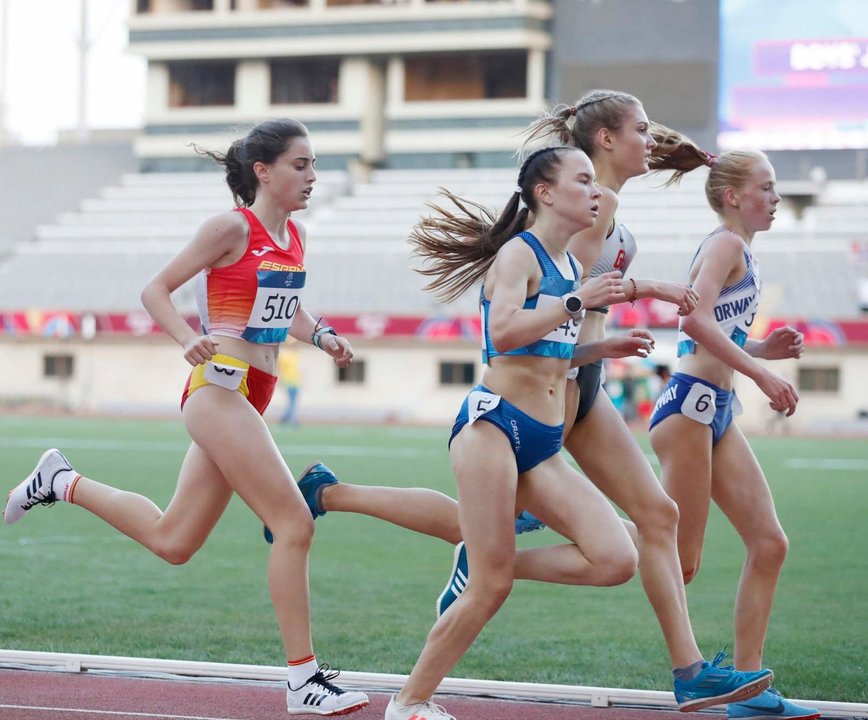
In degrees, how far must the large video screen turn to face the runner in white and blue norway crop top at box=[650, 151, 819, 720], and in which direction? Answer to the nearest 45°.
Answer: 0° — it already faces them

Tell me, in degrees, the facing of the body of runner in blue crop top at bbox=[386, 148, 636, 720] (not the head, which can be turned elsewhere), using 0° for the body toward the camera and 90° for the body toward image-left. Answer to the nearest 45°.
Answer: approximately 315°

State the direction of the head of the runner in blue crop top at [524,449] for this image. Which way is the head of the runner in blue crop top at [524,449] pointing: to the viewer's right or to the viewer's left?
to the viewer's right

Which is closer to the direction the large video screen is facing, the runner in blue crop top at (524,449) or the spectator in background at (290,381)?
the runner in blue crop top

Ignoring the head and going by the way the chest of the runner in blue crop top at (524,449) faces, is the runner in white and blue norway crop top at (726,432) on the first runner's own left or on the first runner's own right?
on the first runner's own left

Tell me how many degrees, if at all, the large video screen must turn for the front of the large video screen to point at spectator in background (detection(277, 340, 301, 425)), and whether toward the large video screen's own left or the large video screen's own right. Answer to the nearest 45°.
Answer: approximately 45° to the large video screen's own right

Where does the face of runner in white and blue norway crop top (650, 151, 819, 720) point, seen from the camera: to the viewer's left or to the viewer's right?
to the viewer's right

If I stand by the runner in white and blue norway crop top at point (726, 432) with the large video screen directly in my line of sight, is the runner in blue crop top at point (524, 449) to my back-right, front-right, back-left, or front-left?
back-left

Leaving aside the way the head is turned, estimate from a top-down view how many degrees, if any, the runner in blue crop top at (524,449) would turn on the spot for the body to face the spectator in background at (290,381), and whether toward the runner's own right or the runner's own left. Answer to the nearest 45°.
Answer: approximately 135° to the runner's own left
